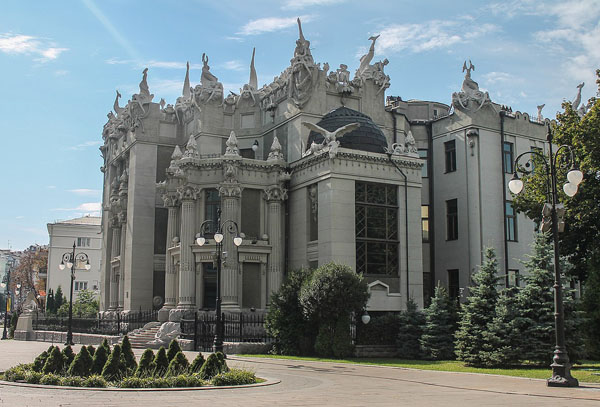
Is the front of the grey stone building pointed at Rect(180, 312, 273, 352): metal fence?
yes

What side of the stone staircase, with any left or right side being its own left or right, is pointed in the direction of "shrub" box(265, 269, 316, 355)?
left

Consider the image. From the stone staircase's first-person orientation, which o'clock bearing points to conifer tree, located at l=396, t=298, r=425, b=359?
The conifer tree is roughly at 9 o'clock from the stone staircase.

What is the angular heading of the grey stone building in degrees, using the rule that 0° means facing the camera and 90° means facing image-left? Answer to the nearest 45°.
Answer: approximately 45°

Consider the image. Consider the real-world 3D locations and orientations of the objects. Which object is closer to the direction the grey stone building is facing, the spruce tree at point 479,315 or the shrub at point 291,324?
the shrub

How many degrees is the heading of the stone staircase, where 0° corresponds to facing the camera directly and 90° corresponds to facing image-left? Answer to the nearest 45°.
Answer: approximately 45°
